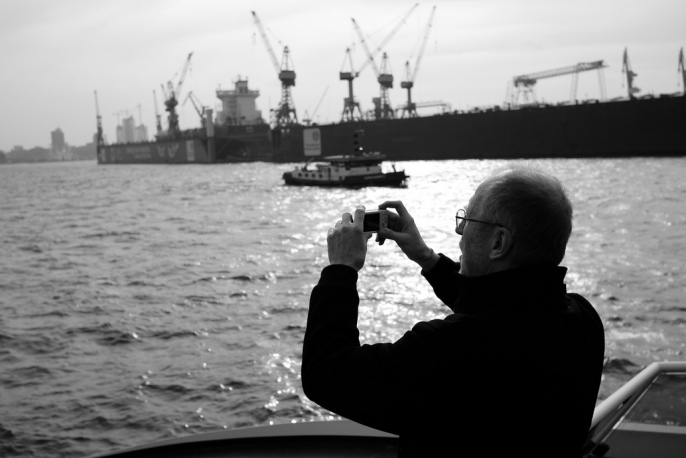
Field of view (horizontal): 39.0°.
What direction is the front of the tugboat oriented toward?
to the viewer's right

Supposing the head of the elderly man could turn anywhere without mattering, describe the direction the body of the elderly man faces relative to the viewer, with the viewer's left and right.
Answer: facing away from the viewer and to the left of the viewer

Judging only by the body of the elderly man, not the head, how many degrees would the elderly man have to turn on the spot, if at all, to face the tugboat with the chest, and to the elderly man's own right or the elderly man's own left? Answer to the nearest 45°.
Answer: approximately 45° to the elderly man's own right

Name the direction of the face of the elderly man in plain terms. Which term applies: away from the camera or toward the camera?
away from the camera

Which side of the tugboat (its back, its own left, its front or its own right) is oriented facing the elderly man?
left
